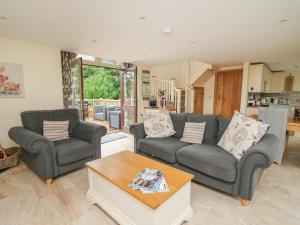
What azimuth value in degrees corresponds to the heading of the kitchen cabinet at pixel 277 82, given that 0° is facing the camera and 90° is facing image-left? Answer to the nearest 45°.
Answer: approximately 0°

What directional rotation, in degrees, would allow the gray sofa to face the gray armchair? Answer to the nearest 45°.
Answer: approximately 45° to its right

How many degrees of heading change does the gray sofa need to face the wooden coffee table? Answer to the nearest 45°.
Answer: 0° — it already faces it

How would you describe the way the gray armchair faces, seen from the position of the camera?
facing the viewer and to the right of the viewer

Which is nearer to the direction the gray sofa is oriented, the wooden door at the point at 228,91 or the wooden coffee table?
the wooden coffee table

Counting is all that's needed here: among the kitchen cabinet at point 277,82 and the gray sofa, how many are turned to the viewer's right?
0

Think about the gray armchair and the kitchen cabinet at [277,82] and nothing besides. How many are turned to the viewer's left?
0

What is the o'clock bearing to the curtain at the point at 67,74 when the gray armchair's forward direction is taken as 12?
The curtain is roughly at 8 o'clock from the gray armchair.

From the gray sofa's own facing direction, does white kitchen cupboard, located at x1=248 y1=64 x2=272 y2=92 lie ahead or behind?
behind

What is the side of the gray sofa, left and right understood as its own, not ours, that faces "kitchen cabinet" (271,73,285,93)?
back

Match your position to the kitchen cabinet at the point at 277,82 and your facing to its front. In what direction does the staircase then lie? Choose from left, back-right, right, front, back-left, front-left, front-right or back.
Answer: front-right

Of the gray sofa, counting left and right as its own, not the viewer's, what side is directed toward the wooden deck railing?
right
